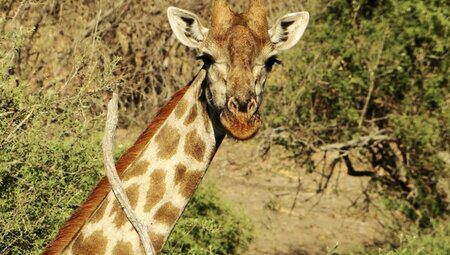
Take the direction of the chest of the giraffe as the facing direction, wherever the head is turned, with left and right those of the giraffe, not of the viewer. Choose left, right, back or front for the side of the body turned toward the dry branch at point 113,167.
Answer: right

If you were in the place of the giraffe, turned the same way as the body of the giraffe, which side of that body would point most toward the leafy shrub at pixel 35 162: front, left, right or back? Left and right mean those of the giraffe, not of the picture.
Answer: back

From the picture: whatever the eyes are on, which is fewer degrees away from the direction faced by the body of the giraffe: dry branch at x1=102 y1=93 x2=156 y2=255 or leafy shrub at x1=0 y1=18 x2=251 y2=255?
the dry branch

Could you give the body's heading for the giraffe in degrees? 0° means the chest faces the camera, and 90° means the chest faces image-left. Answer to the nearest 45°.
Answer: approximately 315°
